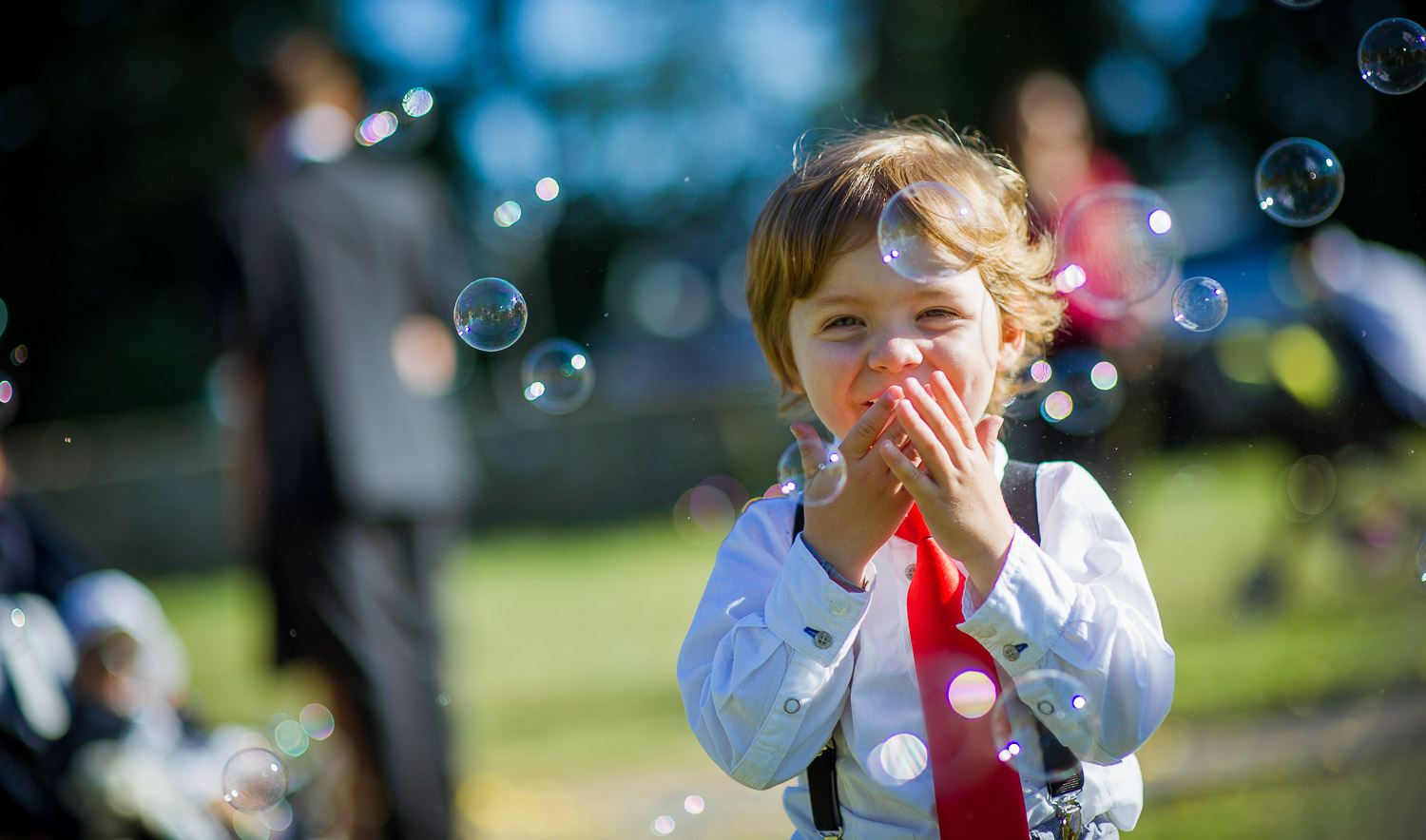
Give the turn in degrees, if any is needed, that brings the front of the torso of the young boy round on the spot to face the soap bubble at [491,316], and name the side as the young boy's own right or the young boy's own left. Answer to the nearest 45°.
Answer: approximately 135° to the young boy's own right

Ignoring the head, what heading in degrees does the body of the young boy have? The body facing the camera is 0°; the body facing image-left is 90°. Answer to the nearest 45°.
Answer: approximately 0°
